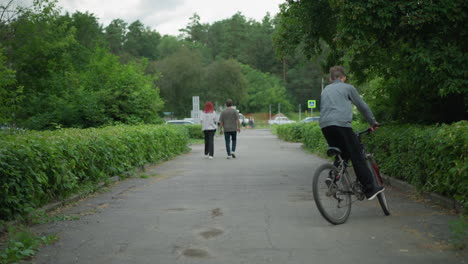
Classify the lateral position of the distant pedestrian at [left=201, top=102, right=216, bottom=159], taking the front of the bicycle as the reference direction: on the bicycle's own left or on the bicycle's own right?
on the bicycle's own left

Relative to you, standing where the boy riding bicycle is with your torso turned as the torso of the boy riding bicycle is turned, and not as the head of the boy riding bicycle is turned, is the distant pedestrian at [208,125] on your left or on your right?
on your left

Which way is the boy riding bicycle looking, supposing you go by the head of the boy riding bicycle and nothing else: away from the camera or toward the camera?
away from the camera

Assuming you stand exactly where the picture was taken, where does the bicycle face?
facing away from the viewer and to the right of the viewer

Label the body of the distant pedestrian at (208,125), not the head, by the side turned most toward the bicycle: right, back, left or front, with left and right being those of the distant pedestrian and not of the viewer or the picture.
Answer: back

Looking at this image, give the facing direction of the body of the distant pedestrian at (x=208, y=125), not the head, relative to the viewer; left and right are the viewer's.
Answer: facing away from the viewer

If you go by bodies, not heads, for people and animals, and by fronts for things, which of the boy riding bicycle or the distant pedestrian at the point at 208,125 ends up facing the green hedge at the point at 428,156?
the boy riding bicycle

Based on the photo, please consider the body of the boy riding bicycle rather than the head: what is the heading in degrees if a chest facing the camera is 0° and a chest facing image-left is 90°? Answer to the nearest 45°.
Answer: approximately 225°
